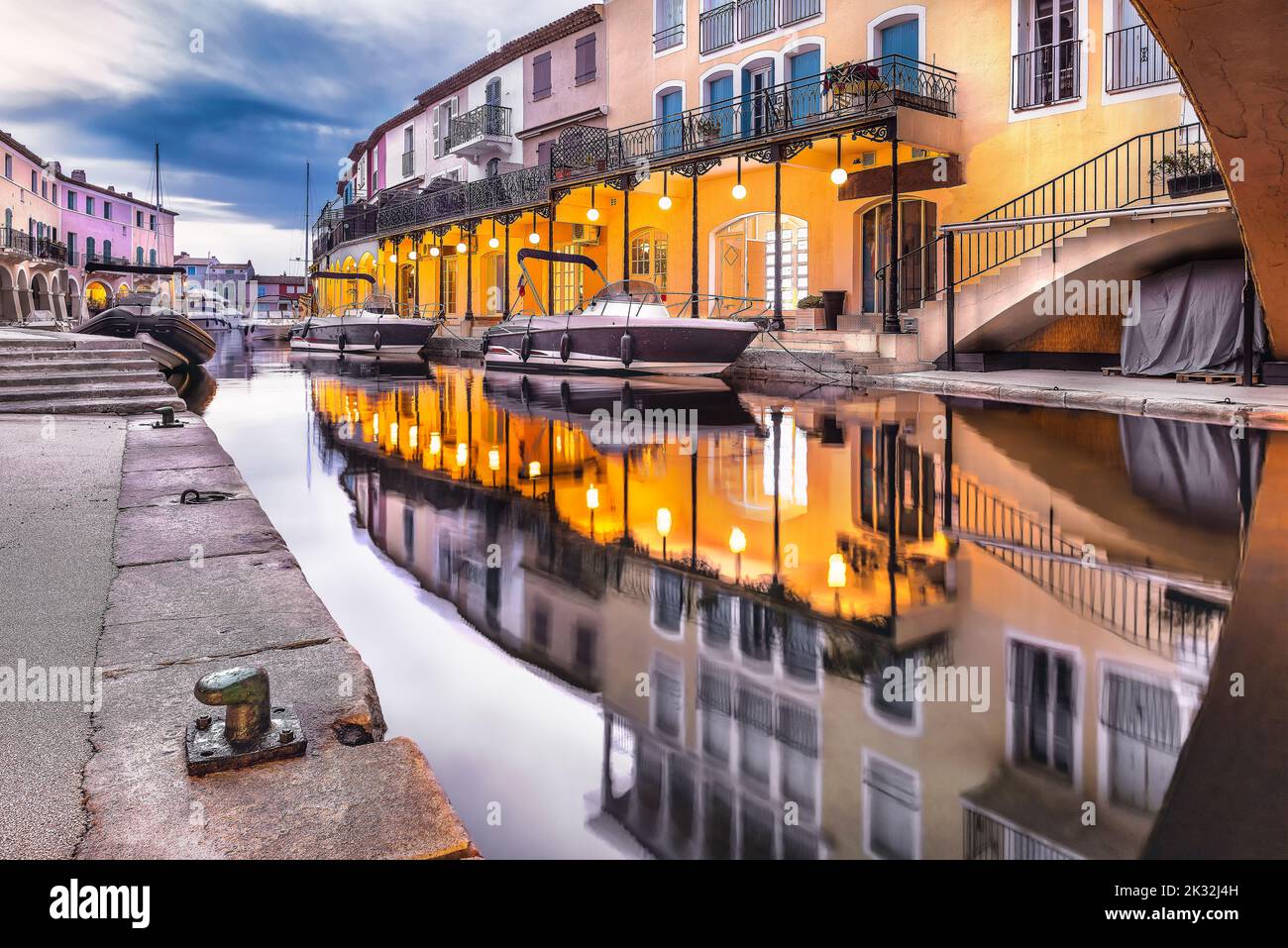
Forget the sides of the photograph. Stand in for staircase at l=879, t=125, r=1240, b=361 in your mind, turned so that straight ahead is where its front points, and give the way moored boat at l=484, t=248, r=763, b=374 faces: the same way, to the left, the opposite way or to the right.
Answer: the opposite way

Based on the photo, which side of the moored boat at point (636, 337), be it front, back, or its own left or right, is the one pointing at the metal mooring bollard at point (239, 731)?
right

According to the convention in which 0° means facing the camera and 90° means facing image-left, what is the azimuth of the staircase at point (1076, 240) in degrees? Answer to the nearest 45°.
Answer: approximately 90°

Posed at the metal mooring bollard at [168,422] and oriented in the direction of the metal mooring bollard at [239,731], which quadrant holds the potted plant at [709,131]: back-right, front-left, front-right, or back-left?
back-left

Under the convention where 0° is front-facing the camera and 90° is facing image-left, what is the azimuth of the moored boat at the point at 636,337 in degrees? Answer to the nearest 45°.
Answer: approximately 270°

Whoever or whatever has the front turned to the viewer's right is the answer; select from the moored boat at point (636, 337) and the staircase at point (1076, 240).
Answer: the moored boat

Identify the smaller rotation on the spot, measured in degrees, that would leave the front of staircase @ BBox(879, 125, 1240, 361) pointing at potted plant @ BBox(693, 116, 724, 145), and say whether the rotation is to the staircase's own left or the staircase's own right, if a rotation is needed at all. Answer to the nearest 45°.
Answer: approximately 45° to the staircase's own right
